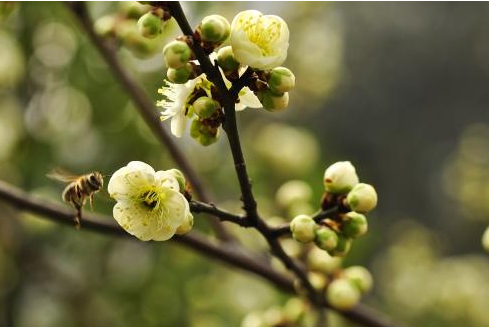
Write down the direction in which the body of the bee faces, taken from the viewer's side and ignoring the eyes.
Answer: to the viewer's right
